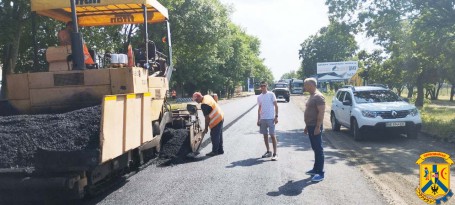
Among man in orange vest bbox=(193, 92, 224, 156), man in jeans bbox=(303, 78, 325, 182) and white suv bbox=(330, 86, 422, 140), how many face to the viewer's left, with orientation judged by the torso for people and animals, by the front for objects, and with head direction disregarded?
2

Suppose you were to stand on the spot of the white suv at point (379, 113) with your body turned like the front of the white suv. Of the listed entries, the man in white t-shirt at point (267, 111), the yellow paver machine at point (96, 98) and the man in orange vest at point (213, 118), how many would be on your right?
3

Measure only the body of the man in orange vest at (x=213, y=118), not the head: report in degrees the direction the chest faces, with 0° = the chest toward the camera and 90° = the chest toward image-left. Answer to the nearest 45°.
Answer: approximately 90°

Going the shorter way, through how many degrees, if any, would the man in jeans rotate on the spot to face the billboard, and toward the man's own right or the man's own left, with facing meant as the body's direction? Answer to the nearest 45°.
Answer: approximately 90° to the man's own right

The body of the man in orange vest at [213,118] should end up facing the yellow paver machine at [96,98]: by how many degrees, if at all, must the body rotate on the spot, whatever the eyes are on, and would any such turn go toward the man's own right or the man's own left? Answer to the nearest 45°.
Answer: approximately 45° to the man's own left

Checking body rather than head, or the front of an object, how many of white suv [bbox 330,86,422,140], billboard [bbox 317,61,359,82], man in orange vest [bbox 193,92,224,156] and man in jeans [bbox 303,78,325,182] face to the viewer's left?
2

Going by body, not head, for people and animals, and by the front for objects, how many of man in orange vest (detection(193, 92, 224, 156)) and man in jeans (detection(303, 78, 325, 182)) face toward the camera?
0

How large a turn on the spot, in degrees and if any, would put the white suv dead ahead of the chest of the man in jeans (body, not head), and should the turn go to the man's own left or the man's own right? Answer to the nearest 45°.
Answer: approximately 90° to the man's own right

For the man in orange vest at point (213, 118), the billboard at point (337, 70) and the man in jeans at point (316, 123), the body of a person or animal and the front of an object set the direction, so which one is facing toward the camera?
the billboard

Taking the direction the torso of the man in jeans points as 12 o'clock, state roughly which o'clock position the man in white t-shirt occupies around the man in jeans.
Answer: The man in white t-shirt is roughly at 2 o'clock from the man in jeans.

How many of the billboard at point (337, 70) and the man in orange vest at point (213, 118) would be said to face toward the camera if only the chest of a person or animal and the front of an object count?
1

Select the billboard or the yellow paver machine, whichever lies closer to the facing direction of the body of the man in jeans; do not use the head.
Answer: the yellow paver machine

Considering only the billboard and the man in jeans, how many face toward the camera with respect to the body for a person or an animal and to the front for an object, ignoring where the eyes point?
1

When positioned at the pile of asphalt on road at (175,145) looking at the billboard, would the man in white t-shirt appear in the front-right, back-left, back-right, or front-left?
front-right

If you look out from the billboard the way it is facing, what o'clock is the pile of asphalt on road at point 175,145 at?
The pile of asphalt on road is roughly at 12 o'clock from the billboard.

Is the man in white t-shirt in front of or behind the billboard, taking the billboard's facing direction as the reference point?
in front

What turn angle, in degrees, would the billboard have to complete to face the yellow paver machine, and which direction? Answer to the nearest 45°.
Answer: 0° — it already faces it

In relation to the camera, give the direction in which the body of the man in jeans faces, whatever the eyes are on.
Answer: to the viewer's left

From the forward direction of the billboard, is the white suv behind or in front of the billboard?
in front

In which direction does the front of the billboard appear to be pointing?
toward the camera
